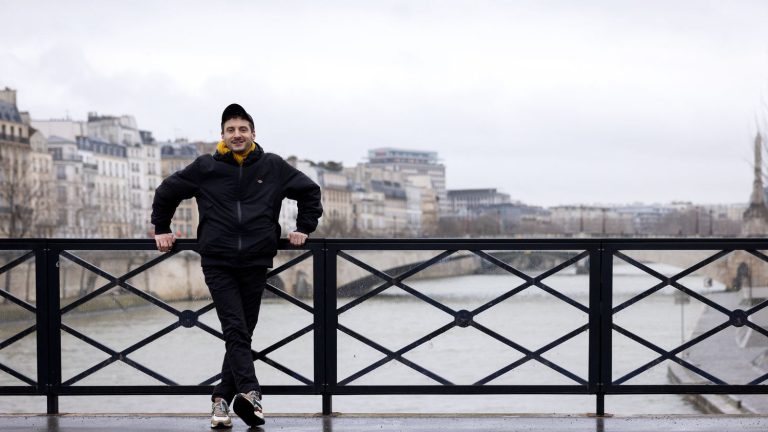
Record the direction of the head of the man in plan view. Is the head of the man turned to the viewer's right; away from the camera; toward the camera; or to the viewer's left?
toward the camera

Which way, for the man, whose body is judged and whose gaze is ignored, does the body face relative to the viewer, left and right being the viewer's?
facing the viewer
